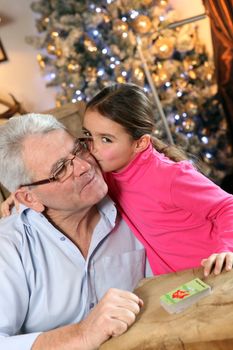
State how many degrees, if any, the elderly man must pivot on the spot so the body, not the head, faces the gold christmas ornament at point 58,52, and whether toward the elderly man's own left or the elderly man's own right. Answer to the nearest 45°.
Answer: approximately 135° to the elderly man's own left

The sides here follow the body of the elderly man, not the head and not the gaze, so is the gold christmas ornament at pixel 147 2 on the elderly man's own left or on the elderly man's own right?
on the elderly man's own left

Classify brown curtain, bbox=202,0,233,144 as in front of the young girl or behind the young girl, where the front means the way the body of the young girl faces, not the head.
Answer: behind

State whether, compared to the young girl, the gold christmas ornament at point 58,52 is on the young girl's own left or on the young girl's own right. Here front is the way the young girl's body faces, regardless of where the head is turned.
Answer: on the young girl's own right

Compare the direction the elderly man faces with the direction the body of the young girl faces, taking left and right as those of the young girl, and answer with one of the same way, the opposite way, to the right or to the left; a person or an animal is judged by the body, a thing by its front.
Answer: to the left
